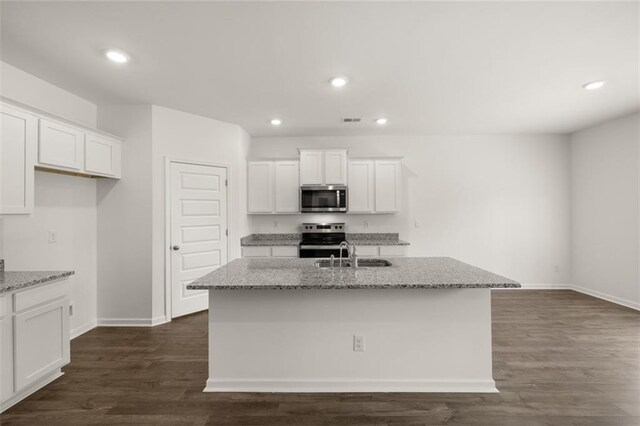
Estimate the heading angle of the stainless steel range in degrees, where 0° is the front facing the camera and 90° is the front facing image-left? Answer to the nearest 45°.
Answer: approximately 0°

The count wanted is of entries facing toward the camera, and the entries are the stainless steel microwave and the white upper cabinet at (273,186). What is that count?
2

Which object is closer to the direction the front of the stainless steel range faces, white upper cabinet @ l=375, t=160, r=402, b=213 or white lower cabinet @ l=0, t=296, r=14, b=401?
the white lower cabinet

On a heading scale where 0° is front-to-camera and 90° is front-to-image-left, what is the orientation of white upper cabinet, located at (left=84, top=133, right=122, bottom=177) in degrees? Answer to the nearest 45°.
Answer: approximately 315°

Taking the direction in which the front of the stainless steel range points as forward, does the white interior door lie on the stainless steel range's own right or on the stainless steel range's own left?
on the stainless steel range's own right

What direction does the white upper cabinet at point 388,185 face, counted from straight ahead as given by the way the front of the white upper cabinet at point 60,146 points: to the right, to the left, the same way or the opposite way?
to the right

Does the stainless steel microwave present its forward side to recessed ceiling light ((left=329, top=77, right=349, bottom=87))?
yes
